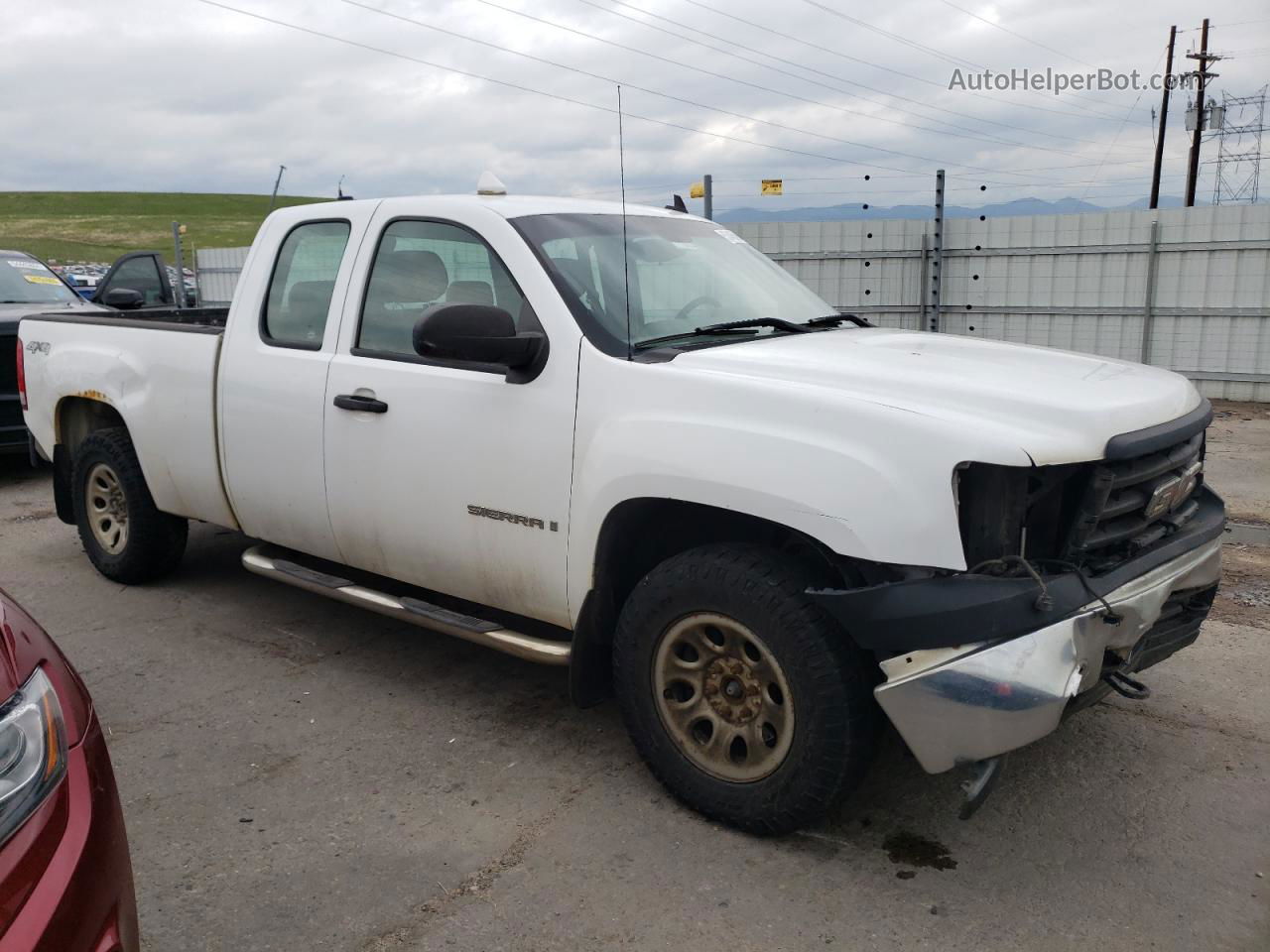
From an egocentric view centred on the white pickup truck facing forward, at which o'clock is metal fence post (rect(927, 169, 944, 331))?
The metal fence post is roughly at 8 o'clock from the white pickup truck.

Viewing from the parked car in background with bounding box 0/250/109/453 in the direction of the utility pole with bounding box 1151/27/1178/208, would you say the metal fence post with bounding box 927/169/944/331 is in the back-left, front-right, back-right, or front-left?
front-right

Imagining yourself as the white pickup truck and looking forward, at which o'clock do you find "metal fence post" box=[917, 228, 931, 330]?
The metal fence post is roughly at 8 o'clock from the white pickup truck.

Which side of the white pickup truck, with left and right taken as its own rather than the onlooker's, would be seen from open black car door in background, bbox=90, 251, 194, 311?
back

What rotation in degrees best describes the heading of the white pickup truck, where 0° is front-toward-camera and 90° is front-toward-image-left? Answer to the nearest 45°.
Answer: approximately 315°

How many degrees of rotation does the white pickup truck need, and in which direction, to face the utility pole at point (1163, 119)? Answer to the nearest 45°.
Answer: approximately 90° to its left

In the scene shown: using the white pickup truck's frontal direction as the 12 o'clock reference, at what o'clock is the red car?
The red car is roughly at 3 o'clock from the white pickup truck.

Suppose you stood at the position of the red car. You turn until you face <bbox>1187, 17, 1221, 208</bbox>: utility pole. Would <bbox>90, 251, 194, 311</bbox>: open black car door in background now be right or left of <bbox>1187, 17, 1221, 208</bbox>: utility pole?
left

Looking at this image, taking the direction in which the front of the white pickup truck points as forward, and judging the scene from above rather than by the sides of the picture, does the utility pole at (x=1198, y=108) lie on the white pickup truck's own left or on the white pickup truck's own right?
on the white pickup truck's own left

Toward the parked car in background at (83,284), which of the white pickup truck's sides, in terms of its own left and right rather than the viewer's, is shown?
back
